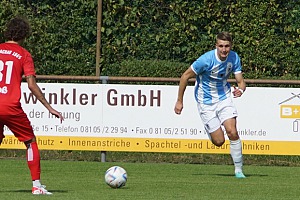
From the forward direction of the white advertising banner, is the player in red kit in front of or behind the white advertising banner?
in front

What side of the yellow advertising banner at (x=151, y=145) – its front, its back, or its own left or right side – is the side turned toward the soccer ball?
front

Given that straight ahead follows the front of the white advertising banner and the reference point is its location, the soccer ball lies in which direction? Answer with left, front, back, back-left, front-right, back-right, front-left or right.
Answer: front

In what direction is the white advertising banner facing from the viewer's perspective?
toward the camera

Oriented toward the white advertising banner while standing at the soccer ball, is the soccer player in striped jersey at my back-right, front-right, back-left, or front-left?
front-right

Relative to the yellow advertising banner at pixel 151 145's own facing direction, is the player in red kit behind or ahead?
ahead

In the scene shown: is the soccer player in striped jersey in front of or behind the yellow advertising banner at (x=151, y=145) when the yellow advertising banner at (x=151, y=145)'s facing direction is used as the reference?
in front

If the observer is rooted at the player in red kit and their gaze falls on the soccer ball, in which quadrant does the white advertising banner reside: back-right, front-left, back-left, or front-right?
front-left
